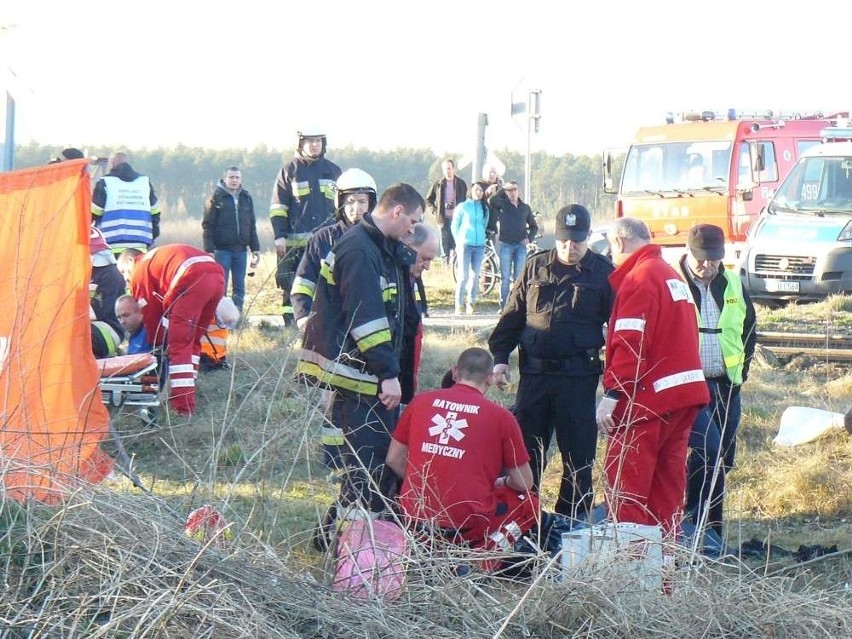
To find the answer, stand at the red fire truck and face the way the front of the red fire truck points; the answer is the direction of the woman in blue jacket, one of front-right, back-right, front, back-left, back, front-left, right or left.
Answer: front

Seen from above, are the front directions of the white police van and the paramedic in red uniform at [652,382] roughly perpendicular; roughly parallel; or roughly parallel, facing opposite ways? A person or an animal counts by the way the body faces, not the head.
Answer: roughly perpendicular

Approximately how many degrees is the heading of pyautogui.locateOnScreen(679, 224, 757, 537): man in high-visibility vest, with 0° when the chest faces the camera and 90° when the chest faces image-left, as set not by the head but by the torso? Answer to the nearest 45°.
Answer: approximately 45°

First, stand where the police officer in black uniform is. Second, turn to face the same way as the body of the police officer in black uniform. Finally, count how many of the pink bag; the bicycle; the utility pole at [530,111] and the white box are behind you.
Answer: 2

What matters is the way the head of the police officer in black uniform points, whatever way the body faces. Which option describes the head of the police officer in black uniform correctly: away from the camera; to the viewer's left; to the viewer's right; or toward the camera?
toward the camera

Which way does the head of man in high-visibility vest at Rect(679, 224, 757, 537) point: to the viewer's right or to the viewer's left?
to the viewer's left

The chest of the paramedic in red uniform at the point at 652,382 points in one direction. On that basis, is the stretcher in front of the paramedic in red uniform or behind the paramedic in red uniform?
in front

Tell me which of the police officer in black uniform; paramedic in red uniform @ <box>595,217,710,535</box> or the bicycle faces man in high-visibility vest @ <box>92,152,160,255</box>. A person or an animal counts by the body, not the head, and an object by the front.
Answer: the paramedic in red uniform

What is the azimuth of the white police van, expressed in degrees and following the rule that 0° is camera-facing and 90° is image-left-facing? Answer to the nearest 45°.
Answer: approximately 45°

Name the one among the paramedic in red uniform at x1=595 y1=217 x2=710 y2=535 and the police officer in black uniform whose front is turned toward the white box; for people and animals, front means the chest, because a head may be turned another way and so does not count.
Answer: the police officer in black uniform

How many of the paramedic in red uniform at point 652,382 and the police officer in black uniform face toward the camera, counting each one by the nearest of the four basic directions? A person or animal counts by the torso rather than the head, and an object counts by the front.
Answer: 1

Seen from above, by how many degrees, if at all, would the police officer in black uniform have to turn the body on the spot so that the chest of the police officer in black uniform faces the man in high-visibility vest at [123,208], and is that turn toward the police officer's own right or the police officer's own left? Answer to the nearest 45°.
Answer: approximately 135° to the police officer's own right

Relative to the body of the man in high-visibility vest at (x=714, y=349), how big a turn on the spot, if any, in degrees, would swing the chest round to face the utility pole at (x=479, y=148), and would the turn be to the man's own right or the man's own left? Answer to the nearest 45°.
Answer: approximately 135° to the man's own right

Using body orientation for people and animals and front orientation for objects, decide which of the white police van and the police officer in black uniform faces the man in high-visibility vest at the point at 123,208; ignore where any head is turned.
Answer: the white police van

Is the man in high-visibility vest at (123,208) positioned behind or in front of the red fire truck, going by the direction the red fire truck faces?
in front

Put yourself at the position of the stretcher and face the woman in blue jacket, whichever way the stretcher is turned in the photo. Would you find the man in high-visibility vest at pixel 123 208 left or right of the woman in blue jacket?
left

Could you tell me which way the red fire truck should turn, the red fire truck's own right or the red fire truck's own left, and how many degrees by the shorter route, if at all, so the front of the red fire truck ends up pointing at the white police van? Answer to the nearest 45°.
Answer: approximately 90° to the red fire truck's own left
